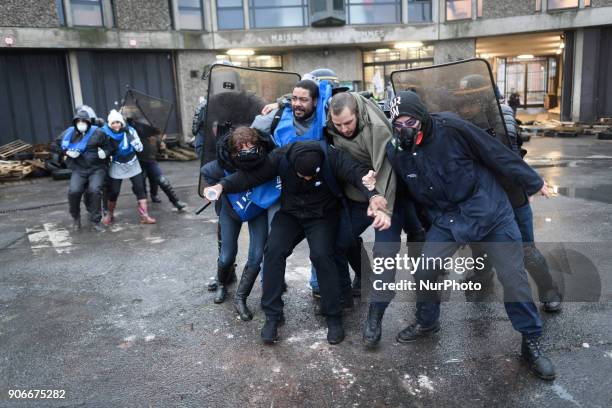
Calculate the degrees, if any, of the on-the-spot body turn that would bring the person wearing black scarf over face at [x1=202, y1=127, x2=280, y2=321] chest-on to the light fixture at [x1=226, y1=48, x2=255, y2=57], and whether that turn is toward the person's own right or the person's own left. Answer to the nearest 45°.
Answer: approximately 180°

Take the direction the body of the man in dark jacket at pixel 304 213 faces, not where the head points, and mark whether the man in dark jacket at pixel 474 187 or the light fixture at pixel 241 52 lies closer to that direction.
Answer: the man in dark jacket

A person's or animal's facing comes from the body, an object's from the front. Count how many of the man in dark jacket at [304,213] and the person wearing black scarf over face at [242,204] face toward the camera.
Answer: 2

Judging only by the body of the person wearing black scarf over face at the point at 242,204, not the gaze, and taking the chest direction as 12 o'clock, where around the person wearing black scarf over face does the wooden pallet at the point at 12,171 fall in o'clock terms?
The wooden pallet is roughly at 5 o'clock from the person wearing black scarf over face.

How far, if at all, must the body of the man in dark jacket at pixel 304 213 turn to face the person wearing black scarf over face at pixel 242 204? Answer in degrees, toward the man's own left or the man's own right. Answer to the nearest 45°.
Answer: approximately 135° to the man's own right

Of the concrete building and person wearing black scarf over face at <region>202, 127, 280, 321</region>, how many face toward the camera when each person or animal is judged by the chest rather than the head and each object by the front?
2

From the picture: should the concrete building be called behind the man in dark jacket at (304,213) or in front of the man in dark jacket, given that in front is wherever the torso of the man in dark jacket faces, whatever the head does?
behind
